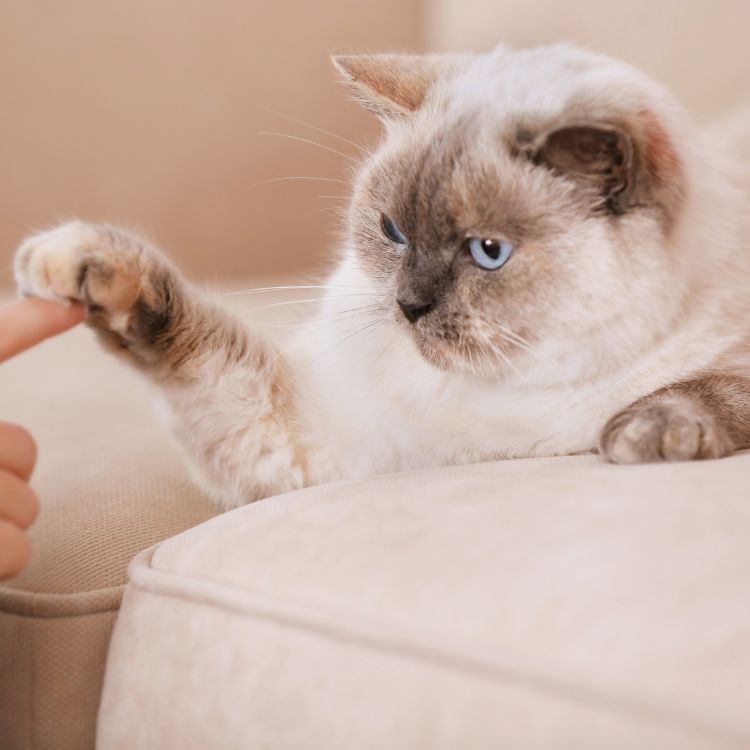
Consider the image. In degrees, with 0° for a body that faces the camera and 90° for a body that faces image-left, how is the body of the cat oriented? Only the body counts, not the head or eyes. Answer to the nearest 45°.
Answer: approximately 45°
